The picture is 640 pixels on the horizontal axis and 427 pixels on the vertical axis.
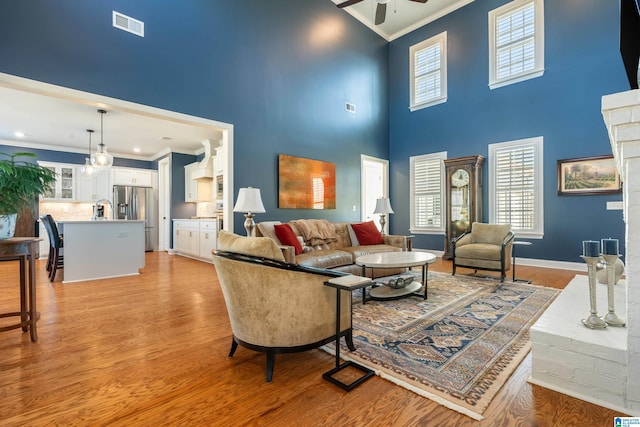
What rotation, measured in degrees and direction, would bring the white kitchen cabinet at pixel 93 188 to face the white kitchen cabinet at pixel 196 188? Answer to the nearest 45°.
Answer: approximately 45° to its left

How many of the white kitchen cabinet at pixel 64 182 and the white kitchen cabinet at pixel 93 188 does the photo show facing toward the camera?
2

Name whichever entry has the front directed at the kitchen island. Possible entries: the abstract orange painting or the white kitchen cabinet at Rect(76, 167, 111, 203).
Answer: the white kitchen cabinet

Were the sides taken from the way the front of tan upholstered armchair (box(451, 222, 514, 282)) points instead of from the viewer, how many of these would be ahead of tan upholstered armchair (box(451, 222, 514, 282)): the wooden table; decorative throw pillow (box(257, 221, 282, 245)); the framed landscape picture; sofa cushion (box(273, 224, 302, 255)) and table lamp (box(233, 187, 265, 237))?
4

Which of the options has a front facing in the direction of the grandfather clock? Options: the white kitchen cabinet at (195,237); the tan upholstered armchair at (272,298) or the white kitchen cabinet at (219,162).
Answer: the tan upholstered armchair

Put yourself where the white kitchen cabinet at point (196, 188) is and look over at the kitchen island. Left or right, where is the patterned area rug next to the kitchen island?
left

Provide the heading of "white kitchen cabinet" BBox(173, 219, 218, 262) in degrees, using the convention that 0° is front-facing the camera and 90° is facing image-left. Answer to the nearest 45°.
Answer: approximately 45°

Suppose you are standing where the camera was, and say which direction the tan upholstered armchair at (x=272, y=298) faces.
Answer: facing away from the viewer and to the right of the viewer
